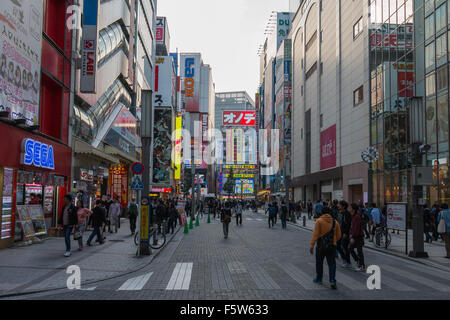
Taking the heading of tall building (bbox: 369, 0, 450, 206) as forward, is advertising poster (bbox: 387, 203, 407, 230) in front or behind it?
in front

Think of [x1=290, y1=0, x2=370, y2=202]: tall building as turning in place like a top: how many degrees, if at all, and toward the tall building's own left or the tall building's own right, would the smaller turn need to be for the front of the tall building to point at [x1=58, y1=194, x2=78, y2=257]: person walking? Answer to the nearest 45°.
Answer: approximately 45° to the tall building's own left

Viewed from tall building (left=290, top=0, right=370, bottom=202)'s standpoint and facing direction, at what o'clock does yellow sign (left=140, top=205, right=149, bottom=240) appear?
The yellow sign is roughly at 11 o'clock from the tall building.

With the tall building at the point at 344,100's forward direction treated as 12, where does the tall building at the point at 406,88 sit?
the tall building at the point at 406,88 is roughly at 10 o'clock from the tall building at the point at 344,100.

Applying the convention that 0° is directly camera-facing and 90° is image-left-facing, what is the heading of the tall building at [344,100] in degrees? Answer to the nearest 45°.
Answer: approximately 45°

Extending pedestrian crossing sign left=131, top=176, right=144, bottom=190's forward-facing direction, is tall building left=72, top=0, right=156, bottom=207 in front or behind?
behind

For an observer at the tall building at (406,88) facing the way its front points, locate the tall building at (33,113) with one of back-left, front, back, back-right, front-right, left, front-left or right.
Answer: front

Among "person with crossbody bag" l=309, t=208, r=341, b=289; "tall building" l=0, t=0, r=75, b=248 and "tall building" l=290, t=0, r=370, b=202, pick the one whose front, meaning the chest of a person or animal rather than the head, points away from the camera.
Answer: the person with crossbody bag

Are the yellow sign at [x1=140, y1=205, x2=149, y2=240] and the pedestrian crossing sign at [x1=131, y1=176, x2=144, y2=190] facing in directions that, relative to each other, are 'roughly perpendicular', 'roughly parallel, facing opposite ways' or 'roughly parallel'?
roughly parallel

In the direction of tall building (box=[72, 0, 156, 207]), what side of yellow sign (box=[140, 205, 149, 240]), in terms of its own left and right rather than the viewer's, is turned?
back

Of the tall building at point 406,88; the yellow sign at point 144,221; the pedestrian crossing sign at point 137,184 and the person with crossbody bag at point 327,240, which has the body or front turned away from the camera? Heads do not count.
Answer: the person with crossbody bag

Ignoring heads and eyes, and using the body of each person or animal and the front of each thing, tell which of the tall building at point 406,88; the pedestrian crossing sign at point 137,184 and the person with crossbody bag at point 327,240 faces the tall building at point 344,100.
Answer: the person with crossbody bag

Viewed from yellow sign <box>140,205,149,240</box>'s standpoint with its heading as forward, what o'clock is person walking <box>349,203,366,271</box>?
The person walking is roughly at 10 o'clock from the yellow sign.

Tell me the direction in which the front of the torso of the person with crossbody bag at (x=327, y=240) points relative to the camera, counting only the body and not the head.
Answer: away from the camera

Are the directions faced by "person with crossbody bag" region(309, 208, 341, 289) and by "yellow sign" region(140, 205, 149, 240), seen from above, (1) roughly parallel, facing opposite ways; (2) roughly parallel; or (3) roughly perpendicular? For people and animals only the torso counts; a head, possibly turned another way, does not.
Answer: roughly parallel, facing opposite ways

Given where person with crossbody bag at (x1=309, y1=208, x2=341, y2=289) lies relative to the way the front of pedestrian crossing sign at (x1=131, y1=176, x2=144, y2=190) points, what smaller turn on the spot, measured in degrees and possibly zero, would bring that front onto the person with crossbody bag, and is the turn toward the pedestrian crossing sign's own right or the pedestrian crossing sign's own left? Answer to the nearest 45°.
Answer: approximately 45° to the pedestrian crossing sign's own left

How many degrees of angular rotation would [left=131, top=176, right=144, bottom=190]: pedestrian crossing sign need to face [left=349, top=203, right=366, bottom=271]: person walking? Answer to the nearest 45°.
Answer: approximately 45° to its left

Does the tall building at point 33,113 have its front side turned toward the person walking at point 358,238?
yes

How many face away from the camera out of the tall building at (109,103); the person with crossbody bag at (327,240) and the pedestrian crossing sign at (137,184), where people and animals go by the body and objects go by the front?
1

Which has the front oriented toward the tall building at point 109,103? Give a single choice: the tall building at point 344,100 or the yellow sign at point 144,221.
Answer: the tall building at point 344,100

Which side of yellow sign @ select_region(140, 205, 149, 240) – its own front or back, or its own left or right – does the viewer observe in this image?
front
